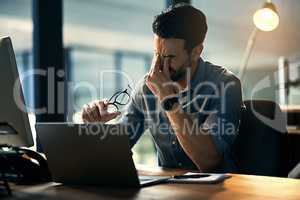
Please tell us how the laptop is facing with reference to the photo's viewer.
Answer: facing away from the viewer and to the right of the viewer

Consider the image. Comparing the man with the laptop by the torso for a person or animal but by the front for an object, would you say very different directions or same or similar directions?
very different directions

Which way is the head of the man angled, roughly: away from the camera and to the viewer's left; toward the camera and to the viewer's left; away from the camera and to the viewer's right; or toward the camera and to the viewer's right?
toward the camera and to the viewer's left

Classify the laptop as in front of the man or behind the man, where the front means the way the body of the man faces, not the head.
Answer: in front

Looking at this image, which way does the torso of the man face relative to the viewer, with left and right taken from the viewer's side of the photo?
facing the viewer and to the left of the viewer

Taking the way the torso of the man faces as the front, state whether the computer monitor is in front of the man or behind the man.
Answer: in front

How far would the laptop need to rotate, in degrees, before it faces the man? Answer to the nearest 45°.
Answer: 0° — it already faces them
